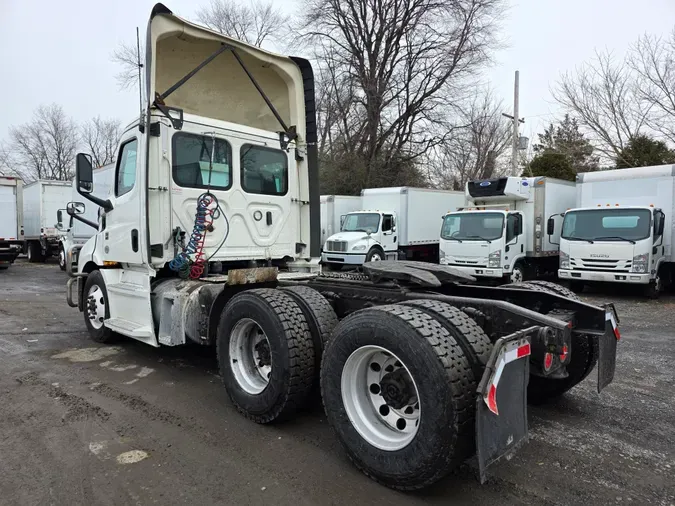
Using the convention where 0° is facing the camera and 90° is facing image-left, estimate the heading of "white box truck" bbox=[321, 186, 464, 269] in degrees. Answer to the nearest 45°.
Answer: approximately 45°

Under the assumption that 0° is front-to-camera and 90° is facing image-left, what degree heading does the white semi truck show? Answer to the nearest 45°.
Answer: approximately 135°

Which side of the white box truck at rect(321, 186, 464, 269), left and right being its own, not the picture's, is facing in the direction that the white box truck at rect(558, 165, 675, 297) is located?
left

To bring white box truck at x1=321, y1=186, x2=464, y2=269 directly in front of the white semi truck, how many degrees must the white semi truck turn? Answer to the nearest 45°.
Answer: approximately 45° to its right

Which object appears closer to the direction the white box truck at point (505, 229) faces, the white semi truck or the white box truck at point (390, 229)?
the white semi truck

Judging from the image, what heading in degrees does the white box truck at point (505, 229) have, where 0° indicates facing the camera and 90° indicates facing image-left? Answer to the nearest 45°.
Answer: approximately 45°

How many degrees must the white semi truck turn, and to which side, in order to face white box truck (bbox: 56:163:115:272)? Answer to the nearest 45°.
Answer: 0° — it already faces it

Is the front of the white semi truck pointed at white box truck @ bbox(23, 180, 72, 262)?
yes

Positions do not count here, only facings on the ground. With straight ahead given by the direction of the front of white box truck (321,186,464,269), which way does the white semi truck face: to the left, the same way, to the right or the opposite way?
to the right

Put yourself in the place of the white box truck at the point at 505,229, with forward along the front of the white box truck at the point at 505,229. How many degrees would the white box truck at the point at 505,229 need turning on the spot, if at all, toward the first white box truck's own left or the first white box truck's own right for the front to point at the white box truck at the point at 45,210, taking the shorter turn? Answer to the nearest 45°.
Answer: approximately 45° to the first white box truck's own right

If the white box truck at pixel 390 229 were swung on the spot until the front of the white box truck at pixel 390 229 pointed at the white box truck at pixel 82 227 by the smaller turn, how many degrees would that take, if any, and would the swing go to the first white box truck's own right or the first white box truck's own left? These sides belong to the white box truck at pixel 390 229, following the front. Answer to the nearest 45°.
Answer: approximately 45° to the first white box truck's own right
